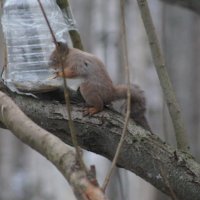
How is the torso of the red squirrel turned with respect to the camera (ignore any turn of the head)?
to the viewer's left

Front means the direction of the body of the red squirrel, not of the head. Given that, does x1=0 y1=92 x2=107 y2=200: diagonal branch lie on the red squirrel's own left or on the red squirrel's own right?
on the red squirrel's own left
